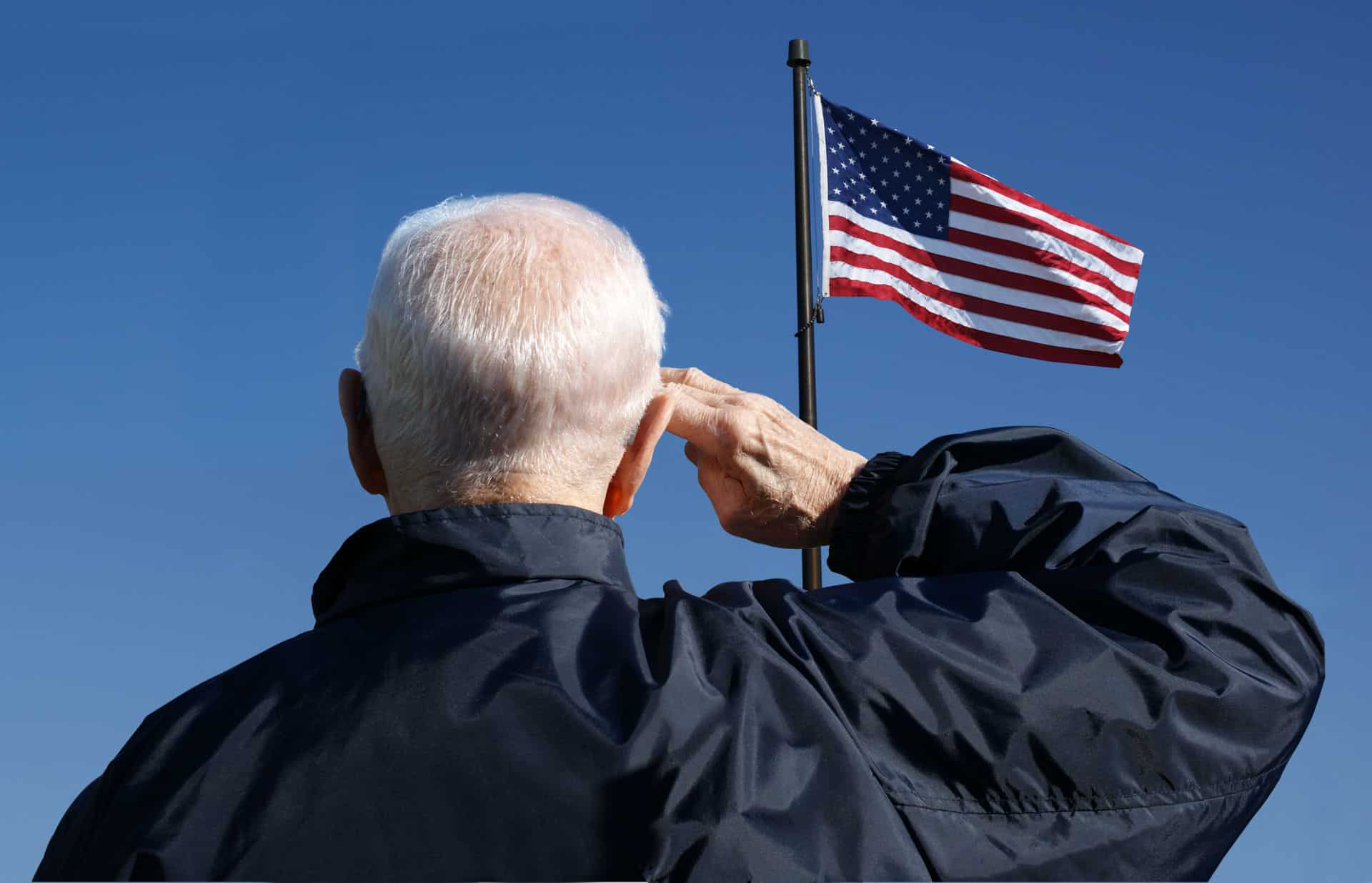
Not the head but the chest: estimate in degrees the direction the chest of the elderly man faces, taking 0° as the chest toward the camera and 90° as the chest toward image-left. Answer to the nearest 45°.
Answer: approximately 180°

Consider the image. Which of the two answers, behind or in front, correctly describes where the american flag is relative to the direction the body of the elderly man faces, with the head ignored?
in front

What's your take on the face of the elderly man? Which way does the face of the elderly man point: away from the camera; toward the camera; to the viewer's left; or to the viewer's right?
away from the camera
